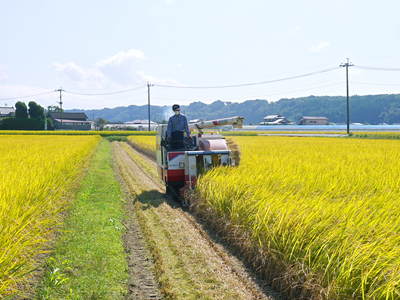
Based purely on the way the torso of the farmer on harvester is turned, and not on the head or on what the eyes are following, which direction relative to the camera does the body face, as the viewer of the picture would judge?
toward the camera
